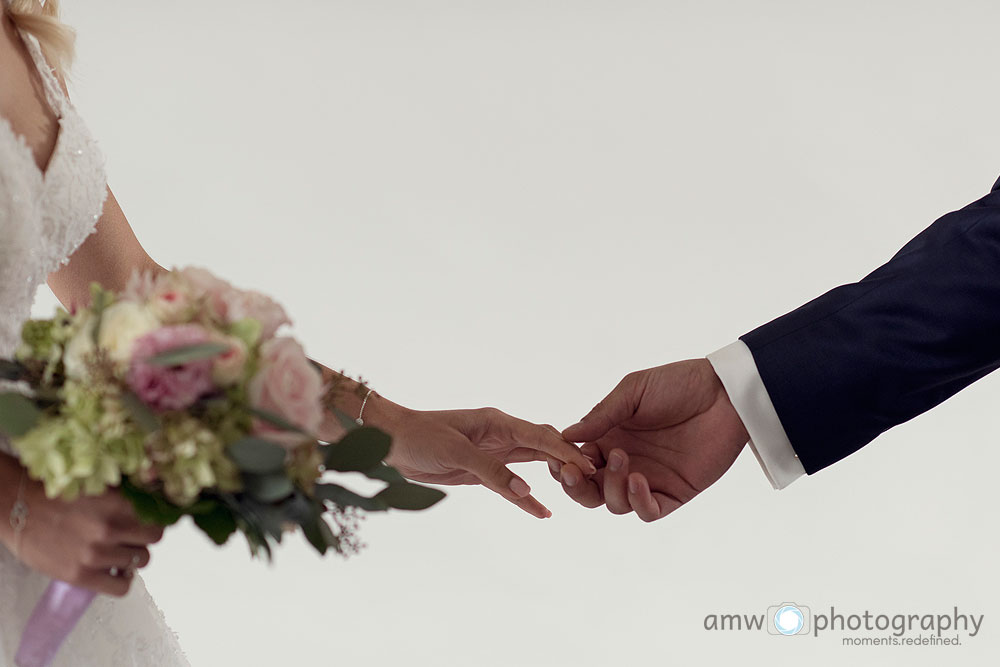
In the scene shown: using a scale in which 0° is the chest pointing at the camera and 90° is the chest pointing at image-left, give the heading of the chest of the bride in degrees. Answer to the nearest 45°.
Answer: approximately 315°
